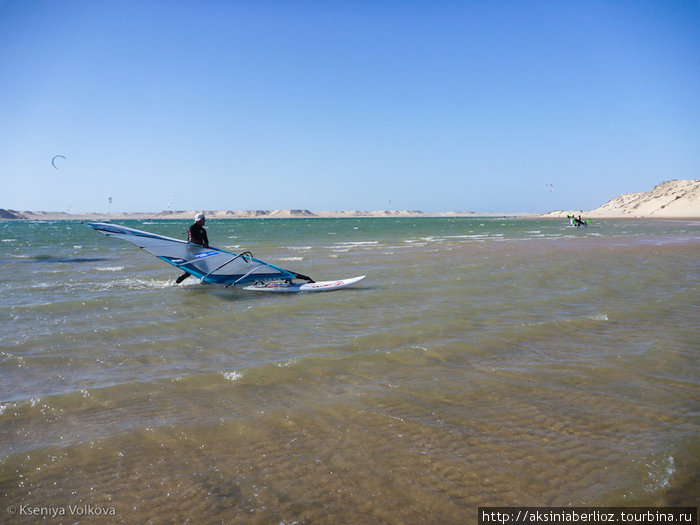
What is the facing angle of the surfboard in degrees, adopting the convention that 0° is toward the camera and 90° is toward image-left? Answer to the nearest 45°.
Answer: approximately 270°
